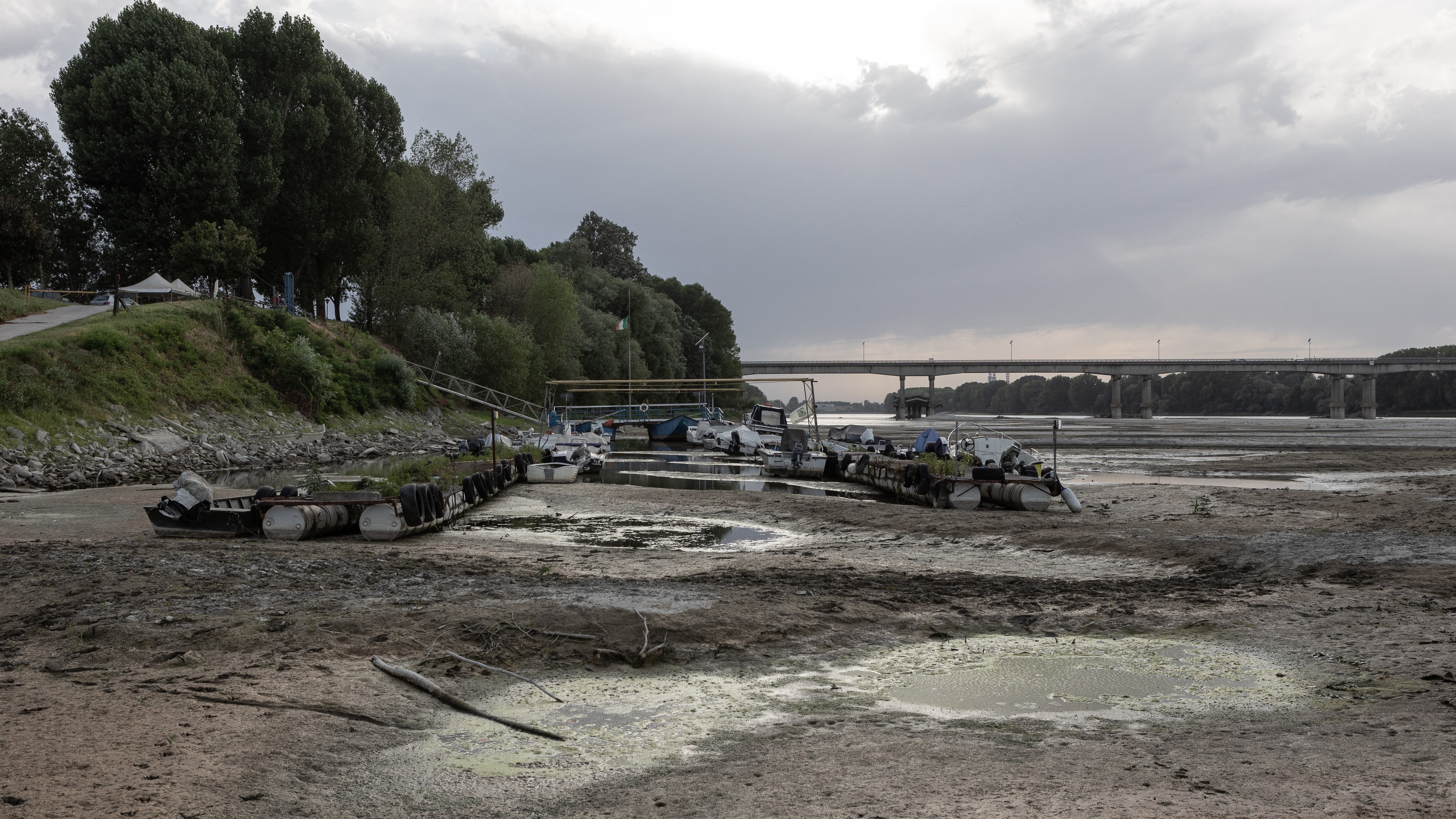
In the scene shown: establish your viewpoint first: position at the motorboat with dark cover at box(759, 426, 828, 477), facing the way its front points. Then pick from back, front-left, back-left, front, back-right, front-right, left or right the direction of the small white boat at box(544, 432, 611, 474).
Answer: left

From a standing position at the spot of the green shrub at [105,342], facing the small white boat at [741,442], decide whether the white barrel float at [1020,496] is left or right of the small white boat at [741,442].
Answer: right

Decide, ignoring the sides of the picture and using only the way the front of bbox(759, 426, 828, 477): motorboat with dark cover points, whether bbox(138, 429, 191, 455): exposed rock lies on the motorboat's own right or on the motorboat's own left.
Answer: on the motorboat's own left

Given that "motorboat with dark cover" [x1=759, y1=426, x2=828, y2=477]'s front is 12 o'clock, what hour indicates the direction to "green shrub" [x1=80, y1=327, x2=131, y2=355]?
The green shrub is roughly at 9 o'clock from the motorboat with dark cover.

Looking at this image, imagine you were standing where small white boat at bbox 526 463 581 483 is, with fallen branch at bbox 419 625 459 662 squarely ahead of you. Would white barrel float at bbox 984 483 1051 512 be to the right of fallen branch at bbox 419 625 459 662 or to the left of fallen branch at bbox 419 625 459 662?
left

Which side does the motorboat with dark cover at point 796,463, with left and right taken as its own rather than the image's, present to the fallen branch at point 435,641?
back

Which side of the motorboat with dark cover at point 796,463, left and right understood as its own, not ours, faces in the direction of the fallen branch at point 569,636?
back

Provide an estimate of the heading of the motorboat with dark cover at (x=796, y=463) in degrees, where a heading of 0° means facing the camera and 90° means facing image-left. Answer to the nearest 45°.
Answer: approximately 180°

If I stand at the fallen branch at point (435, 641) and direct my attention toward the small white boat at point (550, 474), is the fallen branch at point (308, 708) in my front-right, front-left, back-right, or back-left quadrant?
back-left
